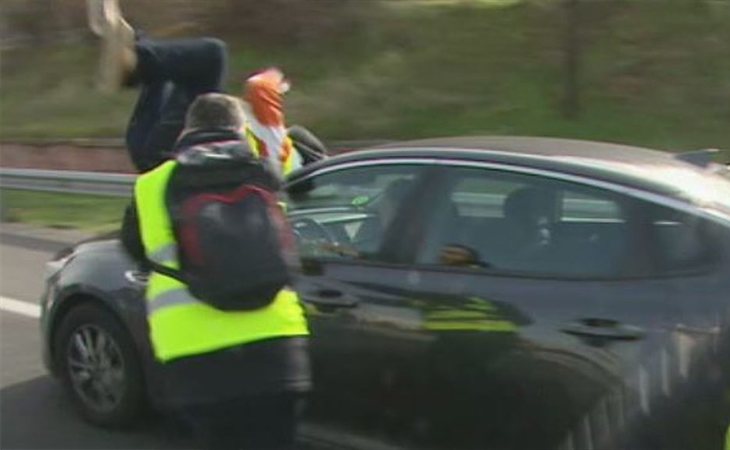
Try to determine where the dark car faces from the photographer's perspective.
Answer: facing away from the viewer and to the left of the viewer

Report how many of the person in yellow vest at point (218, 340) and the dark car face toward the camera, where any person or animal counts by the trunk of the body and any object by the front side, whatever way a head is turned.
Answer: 0

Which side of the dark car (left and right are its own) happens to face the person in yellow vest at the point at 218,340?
left

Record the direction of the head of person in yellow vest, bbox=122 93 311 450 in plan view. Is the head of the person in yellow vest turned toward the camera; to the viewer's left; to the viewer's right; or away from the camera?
away from the camera

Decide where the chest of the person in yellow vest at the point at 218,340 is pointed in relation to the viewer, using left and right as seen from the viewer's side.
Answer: facing away from the viewer

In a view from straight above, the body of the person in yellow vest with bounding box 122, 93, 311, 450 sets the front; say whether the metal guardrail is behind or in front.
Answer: in front
